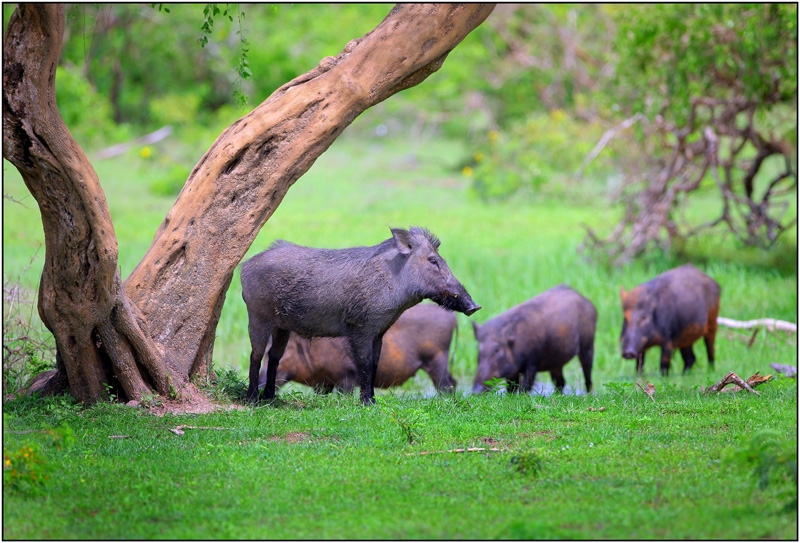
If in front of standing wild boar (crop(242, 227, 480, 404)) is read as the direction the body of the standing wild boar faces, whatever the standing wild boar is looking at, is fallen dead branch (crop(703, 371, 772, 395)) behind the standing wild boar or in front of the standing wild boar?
in front

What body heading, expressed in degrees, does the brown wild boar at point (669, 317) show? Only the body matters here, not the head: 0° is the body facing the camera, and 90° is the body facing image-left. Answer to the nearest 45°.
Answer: approximately 45°

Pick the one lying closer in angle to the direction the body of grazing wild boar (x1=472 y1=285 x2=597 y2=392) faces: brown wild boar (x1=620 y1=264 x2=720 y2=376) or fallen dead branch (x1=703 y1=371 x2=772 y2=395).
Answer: the fallen dead branch

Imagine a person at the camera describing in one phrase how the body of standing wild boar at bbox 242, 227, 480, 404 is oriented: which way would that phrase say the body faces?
to the viewer's right

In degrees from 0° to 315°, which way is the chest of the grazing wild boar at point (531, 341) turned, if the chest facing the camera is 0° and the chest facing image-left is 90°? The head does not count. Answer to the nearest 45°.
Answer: approximately 45°

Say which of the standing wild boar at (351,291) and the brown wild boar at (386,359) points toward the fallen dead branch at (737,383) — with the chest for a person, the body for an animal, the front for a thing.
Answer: the standing wild boar

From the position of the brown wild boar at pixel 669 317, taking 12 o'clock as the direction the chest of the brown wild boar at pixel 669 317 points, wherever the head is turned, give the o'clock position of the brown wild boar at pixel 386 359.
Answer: the brown wild boar at pixel 386 359 is roughly at 12 o'clock from the brown wild boar at pixel 669 317.

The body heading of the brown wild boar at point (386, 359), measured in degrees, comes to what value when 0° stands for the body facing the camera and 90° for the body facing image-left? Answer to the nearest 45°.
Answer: approximately 90°

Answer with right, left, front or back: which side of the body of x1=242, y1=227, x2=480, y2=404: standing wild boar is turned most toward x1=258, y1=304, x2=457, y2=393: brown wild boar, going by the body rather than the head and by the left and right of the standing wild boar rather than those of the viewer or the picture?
left

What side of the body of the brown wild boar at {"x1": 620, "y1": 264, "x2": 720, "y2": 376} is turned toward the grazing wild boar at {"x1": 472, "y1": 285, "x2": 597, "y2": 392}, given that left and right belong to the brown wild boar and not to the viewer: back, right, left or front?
front

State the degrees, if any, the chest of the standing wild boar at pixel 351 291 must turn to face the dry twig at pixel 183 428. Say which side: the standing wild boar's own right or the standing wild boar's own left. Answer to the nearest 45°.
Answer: approximately 135° to the standing wild boar's own right
